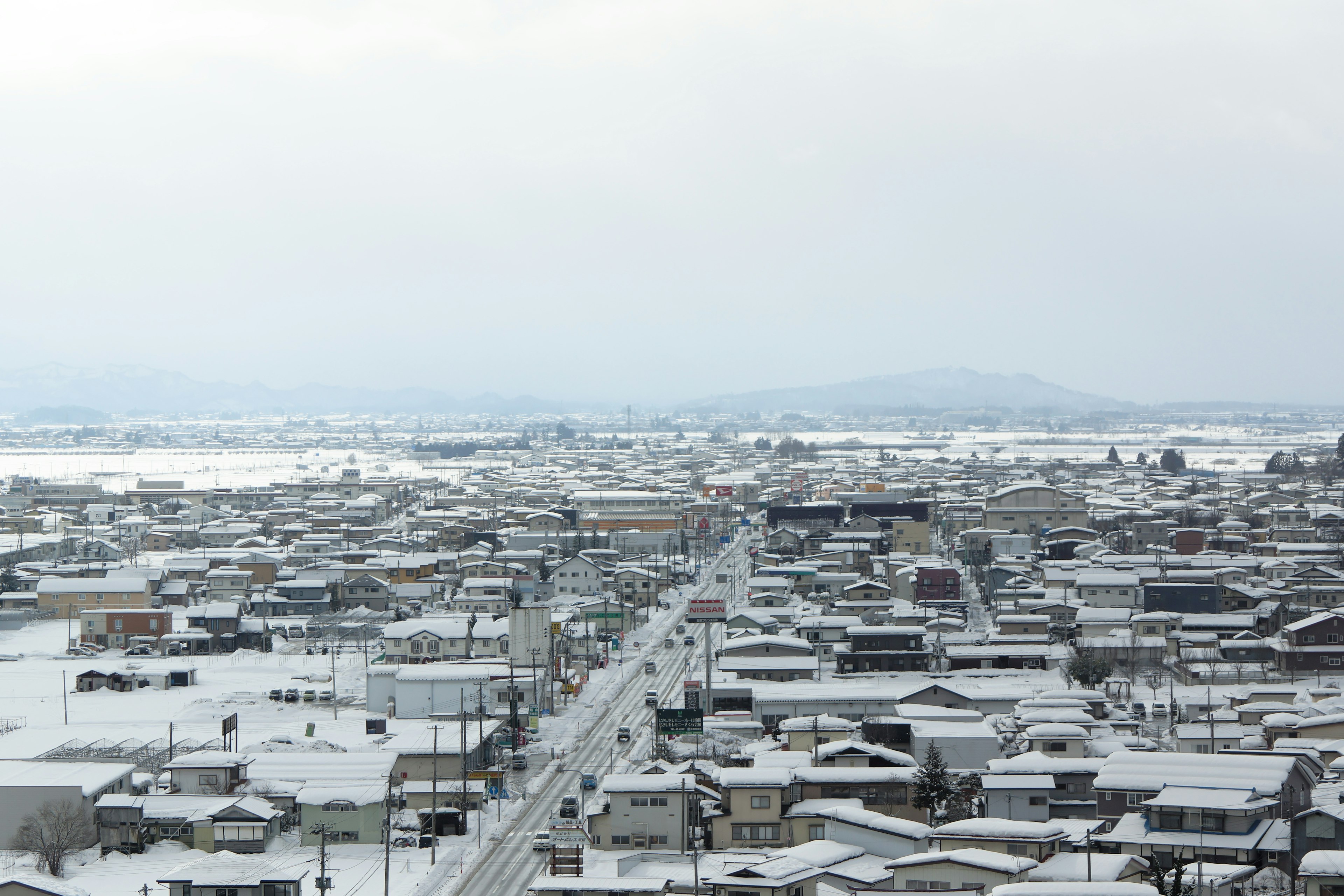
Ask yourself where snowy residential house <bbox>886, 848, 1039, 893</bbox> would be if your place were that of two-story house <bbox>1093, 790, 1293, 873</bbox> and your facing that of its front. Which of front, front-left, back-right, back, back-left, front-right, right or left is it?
front-right

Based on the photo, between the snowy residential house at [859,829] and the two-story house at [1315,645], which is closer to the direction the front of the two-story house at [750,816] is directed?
the snowy residential house

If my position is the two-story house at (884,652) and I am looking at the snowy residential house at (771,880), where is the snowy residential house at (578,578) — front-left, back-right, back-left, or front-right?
back-right

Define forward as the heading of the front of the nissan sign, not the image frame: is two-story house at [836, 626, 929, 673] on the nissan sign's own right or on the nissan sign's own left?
on the nissan sign's own left

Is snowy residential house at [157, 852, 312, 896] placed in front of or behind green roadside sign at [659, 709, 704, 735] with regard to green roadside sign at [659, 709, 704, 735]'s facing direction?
in front

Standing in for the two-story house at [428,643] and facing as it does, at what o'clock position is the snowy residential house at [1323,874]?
The snowy residential house is roughly at 11 o'clock from the two-story house.

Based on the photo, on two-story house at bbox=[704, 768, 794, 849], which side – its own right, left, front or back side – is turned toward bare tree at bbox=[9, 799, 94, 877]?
right

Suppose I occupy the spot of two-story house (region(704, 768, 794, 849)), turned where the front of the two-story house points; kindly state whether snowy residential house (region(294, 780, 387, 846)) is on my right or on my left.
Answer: on my right

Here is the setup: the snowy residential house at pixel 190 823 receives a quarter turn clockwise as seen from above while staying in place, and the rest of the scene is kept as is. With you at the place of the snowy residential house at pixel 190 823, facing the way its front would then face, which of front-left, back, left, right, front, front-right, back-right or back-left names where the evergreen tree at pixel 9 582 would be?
right

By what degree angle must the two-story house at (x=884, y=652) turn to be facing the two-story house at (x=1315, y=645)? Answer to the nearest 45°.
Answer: approximately 90° to its left
